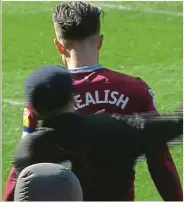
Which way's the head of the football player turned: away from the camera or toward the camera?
away from the camera

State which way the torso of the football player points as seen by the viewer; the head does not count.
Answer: away from the camera
